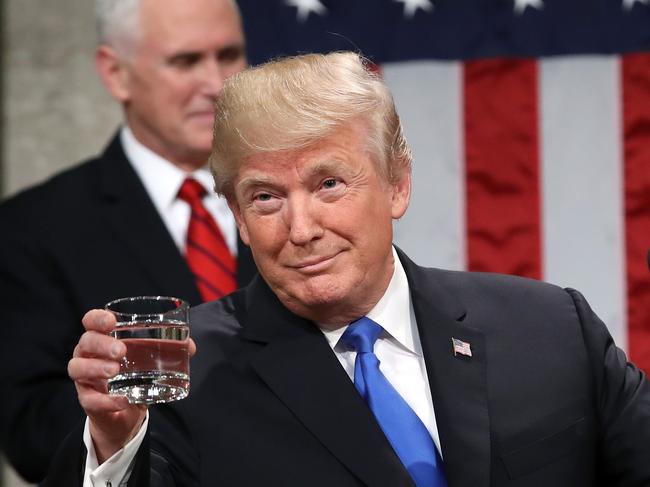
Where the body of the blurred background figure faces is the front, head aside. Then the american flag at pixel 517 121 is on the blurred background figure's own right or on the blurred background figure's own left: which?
on the blurred background figure's own left

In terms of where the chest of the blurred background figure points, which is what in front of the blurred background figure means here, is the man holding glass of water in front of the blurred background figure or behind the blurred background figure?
in front

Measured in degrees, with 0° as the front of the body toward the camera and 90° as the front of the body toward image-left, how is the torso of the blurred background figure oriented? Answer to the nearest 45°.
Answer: approximately 315°

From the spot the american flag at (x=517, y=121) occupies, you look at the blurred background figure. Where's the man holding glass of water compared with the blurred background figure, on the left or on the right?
left

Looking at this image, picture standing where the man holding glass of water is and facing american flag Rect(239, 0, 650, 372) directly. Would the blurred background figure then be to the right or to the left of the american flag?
left
